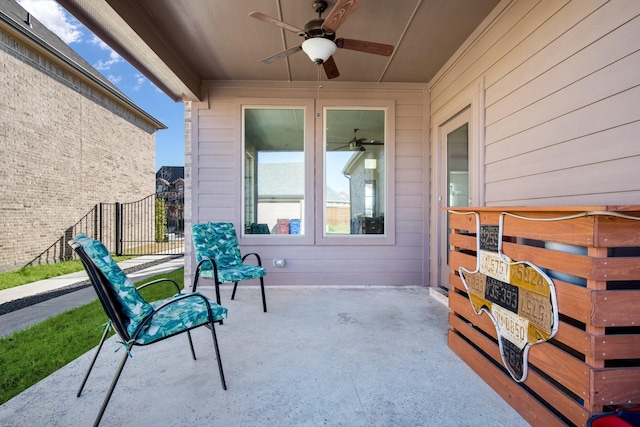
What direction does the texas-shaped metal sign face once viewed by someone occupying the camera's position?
facing the viewer and to the left of the viewer

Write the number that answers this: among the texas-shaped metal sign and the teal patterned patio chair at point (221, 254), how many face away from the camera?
0

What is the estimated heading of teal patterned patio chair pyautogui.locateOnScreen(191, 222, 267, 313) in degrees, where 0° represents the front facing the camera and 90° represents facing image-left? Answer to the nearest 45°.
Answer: approximately 315°

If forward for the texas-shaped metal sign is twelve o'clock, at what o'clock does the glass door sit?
The glass door is roughly at 4 o'clock from the texas-shaped metal sign.

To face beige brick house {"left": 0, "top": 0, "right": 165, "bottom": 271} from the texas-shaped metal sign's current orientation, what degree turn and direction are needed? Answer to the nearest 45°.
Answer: approximately 45° to its right

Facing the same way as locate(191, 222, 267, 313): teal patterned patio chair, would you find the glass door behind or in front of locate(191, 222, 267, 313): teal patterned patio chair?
in front

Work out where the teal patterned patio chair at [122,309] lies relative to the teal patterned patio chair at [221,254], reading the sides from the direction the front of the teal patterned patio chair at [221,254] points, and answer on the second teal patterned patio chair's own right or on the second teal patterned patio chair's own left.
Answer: on the second teal patterned patio chair's own right

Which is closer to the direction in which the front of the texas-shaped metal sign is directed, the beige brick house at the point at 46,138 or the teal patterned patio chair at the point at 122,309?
the teal patterned patio chair
